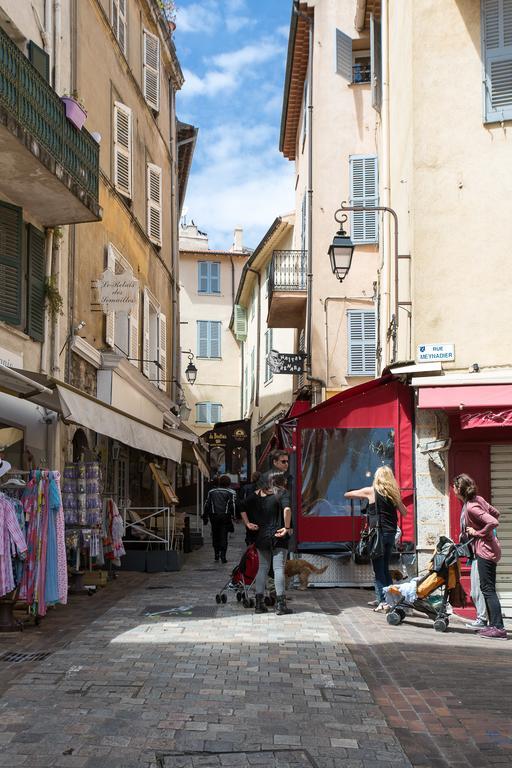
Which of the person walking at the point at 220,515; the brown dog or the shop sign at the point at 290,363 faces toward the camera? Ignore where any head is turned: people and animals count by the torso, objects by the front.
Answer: the shop sign

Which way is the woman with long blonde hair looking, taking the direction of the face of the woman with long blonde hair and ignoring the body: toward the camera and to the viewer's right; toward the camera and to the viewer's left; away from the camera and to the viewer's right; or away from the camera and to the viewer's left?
away from the camera and to the viewer's left

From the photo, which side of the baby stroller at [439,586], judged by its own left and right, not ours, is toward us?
left

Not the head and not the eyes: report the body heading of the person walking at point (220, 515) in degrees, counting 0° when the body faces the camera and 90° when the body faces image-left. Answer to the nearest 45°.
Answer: approximately 180°

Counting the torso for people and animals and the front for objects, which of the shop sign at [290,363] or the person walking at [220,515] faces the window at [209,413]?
the person walking

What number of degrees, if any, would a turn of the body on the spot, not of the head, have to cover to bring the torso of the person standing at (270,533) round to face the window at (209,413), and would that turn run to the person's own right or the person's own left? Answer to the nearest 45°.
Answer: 0° — they already face it

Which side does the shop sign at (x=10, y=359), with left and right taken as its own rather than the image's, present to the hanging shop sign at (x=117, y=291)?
left

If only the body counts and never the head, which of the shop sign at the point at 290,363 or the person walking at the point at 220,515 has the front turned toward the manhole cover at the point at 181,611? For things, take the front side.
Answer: the shop sign

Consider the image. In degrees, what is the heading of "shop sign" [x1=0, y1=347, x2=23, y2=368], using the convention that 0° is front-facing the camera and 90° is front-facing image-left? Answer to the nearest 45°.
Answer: approximately 315°

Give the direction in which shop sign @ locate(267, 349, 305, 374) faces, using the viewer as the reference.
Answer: facing the viewer
